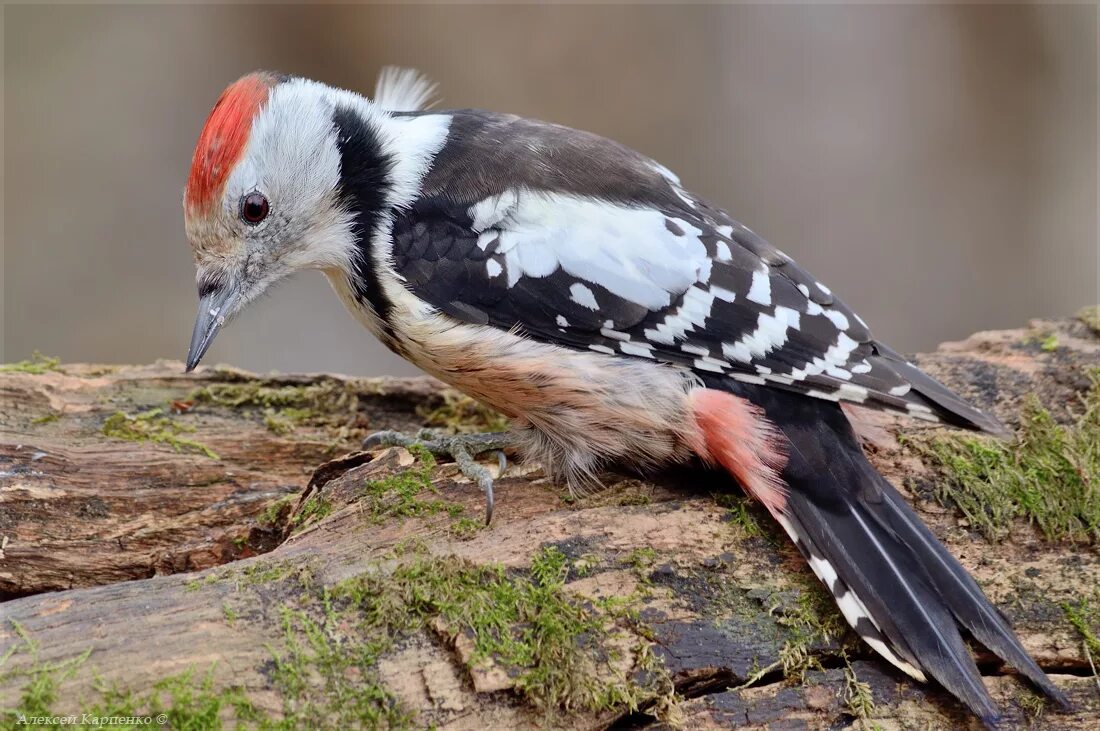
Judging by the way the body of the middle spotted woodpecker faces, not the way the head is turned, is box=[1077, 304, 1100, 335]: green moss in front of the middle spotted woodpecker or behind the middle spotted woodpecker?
behind

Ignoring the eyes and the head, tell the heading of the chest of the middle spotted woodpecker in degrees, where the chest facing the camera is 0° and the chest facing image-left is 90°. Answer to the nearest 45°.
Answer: approximately 90°

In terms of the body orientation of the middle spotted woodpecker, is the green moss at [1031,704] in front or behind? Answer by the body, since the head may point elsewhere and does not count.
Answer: behind
